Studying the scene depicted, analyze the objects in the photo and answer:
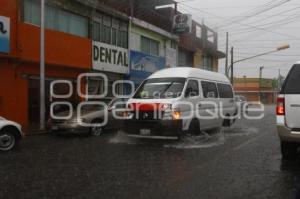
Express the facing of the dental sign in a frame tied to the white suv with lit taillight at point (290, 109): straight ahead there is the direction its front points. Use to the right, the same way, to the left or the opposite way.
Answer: to the right

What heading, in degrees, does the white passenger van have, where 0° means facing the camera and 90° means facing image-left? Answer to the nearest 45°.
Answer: approximately 45°

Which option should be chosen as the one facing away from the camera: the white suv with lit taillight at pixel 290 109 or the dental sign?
the white suv with lit taillight

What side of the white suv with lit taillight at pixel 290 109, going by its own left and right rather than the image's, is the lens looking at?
back

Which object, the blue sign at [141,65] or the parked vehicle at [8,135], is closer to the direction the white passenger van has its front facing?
the parked vehicle

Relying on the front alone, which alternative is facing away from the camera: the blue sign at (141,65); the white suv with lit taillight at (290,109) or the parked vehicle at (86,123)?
the white suv with lit taillight at (290,109)

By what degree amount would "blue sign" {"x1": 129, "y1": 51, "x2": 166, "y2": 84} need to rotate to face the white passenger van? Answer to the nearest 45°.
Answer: approximately 45° to its right

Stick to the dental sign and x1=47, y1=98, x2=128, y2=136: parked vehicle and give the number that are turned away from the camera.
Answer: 0

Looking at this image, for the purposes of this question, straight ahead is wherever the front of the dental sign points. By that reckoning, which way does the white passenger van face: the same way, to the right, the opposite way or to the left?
to the right

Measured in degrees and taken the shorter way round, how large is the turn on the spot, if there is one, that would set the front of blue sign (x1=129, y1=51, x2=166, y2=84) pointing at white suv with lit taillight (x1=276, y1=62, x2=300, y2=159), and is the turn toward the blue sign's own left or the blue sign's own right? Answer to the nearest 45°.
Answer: approximately 45° to the blue sign's own right

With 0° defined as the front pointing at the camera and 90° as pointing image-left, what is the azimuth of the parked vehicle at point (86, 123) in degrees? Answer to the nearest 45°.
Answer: approximately 45°

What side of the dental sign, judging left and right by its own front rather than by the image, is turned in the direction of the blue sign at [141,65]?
left

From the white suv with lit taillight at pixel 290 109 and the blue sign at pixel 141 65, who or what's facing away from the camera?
the white suv with lit taillight

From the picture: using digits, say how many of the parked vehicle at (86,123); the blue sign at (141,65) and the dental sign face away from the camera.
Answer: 0
